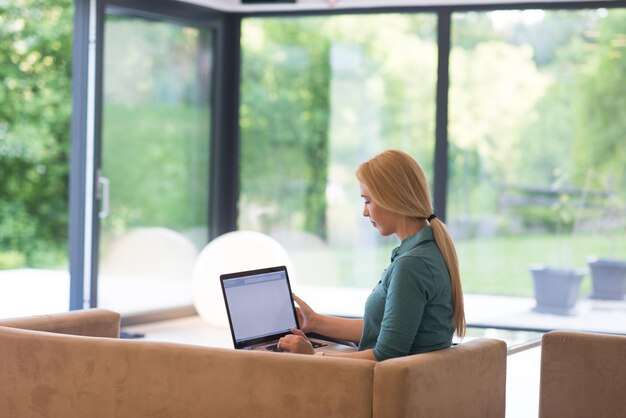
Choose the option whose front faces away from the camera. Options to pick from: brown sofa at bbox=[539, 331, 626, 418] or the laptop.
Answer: the brown sofa

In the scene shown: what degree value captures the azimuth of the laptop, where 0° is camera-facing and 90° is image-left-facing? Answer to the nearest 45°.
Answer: approximately 315°

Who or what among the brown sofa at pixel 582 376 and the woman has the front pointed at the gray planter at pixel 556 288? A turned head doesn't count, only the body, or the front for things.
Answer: the brown sofa

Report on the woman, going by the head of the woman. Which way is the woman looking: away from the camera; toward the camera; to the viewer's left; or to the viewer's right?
to the viewer's left

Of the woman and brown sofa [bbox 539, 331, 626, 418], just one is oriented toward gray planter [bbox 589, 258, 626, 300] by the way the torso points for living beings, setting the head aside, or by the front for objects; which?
the brown sofa

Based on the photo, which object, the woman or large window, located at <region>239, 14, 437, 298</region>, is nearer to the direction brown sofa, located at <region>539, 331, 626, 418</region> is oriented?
the large window

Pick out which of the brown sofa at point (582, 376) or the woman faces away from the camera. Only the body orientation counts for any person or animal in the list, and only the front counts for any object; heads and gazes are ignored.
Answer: the brown sofa

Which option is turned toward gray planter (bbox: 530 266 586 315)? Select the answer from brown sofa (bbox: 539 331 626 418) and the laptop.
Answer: the brown sofa

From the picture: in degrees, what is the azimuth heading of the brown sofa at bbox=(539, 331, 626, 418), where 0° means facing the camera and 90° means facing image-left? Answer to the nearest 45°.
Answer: approximately 180°

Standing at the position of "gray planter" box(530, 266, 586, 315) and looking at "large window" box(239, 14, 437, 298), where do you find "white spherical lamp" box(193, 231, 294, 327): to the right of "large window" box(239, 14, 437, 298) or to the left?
left

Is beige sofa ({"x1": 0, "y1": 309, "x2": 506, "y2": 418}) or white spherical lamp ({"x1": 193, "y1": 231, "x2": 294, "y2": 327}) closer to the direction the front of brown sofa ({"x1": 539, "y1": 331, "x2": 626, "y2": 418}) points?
the white spherical lamp

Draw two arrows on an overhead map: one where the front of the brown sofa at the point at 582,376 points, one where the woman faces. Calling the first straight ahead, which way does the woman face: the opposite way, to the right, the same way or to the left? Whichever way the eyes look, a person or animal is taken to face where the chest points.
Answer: to the left

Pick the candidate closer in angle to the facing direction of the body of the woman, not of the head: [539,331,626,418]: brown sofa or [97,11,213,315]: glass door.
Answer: the glass door

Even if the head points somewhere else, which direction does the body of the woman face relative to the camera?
to the viewer's left

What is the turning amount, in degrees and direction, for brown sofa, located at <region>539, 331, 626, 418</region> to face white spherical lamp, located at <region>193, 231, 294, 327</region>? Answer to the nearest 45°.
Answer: approximately 45° to its left
